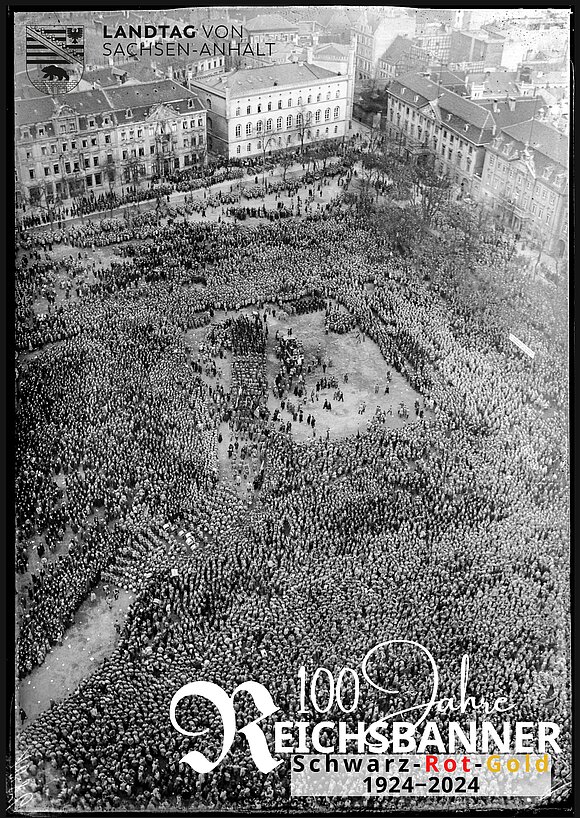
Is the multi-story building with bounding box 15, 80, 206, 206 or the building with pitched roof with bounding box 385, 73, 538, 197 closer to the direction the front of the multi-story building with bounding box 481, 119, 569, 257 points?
the multi-story building

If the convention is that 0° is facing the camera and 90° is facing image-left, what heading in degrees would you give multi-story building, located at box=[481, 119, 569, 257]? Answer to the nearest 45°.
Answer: approximately 45°

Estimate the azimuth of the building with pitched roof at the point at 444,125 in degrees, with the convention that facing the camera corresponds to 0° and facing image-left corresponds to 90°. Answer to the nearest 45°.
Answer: approximately 45°
